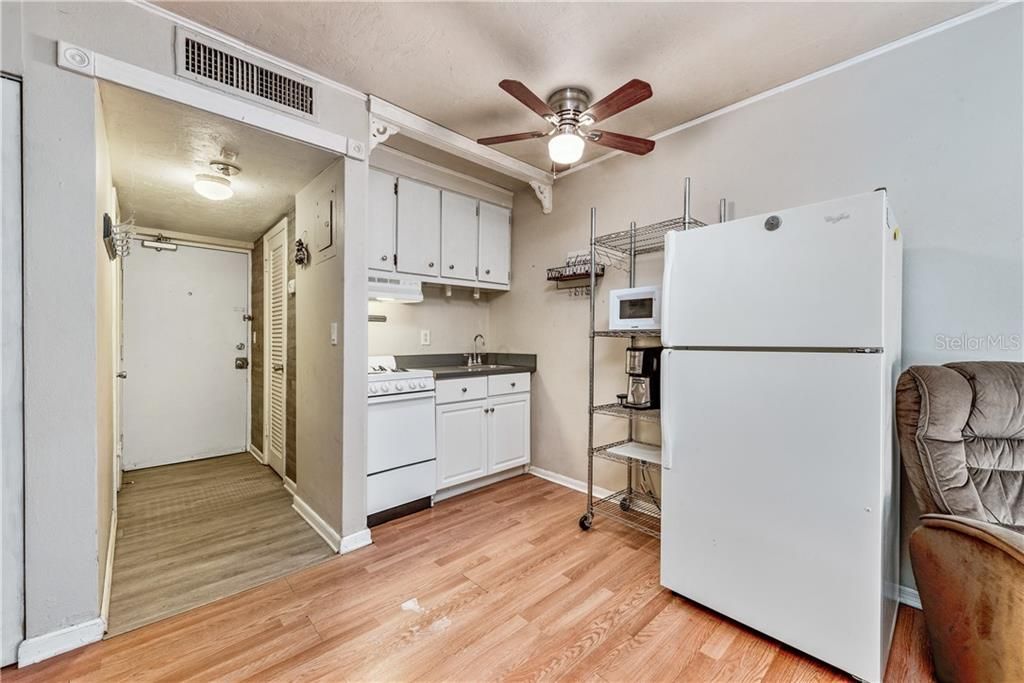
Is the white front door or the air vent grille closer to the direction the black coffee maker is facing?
the air vent grille

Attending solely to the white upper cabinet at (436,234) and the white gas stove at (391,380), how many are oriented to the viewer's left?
0

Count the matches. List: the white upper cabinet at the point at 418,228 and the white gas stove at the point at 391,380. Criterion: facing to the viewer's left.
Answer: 0

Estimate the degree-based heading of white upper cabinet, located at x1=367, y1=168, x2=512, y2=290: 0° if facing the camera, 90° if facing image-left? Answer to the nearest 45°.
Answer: approximately 315°

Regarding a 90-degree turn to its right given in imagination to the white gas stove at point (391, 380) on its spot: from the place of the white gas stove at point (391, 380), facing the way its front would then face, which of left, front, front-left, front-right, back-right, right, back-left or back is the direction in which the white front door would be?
right
